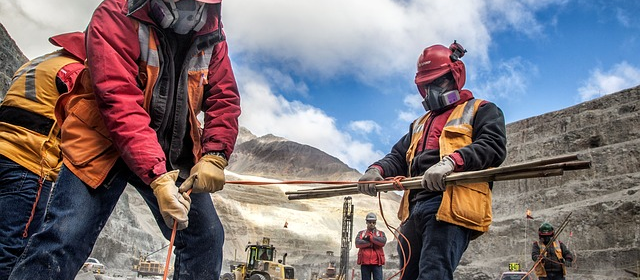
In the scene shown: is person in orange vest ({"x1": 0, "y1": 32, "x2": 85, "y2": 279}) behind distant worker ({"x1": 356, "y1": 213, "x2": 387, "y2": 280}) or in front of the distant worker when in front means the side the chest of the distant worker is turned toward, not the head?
in front

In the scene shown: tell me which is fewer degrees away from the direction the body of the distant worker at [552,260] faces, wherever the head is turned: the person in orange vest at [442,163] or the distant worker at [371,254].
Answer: the person in orange vest

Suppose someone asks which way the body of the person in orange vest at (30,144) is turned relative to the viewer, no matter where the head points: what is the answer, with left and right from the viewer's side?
facing away from the viewer and to the right of the viewer

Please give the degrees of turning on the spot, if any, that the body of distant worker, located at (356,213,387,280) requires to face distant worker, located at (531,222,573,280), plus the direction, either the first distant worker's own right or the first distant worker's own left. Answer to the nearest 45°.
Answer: approximately 90° to the first distant worker's own left

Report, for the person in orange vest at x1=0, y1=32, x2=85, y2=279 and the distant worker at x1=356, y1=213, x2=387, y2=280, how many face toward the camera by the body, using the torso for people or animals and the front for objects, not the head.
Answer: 1

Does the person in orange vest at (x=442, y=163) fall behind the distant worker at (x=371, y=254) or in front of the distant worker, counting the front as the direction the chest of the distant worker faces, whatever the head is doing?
in front

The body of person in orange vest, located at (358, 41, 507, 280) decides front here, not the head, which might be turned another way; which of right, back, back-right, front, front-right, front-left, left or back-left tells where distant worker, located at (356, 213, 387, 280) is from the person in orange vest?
back-right

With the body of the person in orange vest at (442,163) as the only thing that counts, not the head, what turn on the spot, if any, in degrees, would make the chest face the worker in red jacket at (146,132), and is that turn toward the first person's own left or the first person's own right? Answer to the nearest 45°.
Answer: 0° — they already face them
